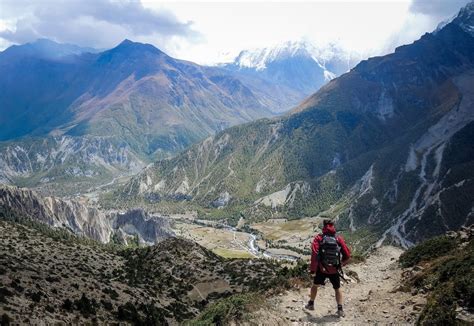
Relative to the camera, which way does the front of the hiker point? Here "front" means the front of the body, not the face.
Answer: away from the camera

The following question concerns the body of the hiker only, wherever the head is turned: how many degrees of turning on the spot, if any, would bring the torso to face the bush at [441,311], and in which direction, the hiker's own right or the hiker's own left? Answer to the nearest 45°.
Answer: approximately 135° to the hiker's own right
